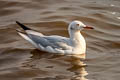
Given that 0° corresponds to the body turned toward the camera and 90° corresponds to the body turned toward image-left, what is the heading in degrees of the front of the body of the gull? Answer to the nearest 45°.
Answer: approximately 270°
